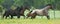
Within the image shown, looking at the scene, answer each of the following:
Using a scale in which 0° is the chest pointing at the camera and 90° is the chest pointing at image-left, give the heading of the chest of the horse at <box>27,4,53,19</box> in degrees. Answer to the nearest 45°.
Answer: approximately 270°

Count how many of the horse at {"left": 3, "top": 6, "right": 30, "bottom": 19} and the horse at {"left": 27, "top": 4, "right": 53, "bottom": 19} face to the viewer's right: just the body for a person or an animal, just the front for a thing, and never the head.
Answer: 2

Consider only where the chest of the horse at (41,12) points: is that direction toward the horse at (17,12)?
no

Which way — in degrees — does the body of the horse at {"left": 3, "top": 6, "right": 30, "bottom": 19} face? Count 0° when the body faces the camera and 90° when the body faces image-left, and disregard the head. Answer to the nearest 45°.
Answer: approximately 270°

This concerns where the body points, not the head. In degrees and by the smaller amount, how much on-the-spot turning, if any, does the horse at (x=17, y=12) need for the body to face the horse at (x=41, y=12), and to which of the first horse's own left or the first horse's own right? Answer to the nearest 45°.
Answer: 0° — it already faces it

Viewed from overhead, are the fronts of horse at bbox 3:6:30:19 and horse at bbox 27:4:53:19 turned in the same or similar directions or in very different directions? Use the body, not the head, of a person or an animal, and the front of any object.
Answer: same or similar directions
